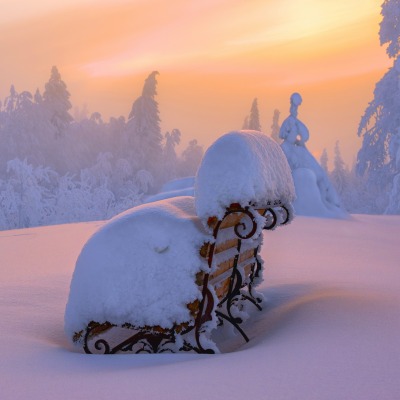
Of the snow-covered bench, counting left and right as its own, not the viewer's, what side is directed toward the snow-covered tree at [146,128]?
right

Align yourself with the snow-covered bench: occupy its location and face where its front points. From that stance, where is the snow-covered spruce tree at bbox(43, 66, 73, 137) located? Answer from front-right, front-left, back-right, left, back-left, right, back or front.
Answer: right

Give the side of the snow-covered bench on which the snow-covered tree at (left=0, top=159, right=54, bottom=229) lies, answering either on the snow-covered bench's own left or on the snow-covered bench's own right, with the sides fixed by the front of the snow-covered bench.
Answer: on the snow-covered bench's own right

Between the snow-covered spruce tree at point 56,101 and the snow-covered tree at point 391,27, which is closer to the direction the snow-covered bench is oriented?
the snow-covered spruce tree

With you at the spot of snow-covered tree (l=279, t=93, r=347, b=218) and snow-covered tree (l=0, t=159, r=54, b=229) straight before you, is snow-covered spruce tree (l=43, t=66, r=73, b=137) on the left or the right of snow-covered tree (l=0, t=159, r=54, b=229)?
right

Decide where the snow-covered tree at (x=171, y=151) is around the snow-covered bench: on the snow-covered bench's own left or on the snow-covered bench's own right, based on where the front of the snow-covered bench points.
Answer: on the snow-covered bench's own right

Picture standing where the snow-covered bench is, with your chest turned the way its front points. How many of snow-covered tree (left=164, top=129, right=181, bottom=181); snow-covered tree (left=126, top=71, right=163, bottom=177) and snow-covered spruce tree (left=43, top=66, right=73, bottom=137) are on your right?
3

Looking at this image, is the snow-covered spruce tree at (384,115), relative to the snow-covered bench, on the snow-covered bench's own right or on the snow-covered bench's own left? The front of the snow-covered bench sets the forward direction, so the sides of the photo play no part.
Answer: on the snow-covered bench's own right

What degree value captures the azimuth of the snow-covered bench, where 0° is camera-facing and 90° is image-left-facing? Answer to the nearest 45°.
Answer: approximately 90°
